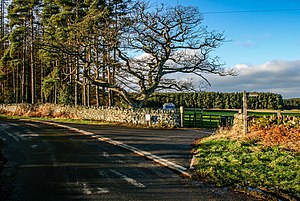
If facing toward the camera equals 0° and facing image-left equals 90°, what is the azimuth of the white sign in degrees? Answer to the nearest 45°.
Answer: approximately 0°
